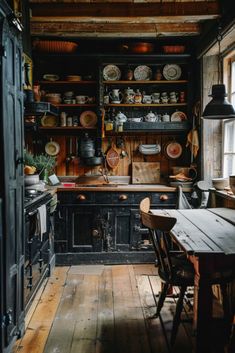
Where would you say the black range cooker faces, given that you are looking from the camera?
facing to the right of the viewer

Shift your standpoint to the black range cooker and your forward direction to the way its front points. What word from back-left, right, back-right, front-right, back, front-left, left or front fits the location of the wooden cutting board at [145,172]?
front-left

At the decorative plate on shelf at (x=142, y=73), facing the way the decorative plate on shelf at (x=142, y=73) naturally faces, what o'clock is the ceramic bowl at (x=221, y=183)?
The ceramic bowl is roughly at 11 o'clock from the decorative plate on shelf.

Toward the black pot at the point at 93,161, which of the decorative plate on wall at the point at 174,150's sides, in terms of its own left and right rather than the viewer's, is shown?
right

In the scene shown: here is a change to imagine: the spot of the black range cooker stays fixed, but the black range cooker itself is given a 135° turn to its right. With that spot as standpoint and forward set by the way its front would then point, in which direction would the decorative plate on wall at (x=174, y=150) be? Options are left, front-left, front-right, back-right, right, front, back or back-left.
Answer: back

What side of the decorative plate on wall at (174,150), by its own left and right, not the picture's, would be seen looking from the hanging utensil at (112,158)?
right

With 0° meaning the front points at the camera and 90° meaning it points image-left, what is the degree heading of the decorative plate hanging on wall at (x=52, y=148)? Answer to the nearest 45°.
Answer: approximately 0°

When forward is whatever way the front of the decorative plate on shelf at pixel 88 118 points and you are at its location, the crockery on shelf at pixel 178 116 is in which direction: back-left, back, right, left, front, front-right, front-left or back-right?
left

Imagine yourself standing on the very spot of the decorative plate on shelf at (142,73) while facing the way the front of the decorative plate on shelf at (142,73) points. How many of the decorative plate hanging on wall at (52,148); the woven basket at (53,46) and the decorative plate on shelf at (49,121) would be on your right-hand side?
3

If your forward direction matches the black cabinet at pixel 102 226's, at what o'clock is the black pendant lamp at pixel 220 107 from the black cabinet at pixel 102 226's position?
The black pendant lamp is roughly at 11 o'clock from the black cabinet.
